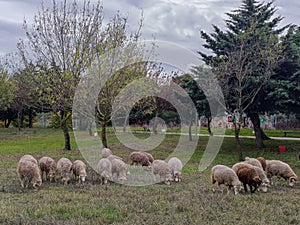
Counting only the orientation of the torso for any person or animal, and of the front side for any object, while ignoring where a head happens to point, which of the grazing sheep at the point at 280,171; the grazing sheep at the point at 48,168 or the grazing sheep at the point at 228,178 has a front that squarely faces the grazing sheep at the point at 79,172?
the grazing sheep at the point at 48,168

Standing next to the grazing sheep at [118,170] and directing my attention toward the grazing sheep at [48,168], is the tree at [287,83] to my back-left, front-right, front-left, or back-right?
back-right

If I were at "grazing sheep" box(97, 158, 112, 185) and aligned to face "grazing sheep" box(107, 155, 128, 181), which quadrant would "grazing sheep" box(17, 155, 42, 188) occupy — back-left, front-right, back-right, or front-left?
back-left
